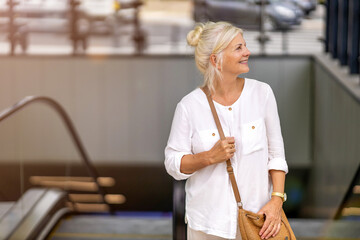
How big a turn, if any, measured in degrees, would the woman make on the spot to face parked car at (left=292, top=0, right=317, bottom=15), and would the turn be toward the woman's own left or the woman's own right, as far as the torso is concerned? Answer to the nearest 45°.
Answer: approximately 180°

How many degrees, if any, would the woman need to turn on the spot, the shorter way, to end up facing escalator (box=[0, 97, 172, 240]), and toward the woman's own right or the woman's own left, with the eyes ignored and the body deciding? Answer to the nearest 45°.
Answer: approximately 135° to the woman's own right

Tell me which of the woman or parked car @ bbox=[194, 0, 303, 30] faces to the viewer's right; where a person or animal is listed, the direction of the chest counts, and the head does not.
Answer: the parked car

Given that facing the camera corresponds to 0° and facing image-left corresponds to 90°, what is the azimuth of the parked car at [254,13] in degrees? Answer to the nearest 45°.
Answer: approximately 270°

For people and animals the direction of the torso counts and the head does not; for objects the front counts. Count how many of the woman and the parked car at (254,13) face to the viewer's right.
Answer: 1

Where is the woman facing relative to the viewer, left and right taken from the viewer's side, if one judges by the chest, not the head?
facing the viewer

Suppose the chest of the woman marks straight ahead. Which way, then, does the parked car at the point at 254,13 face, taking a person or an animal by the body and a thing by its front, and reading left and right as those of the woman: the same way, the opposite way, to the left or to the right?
to the left

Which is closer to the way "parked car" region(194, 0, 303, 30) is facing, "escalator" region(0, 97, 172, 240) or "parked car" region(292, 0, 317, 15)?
the parked car

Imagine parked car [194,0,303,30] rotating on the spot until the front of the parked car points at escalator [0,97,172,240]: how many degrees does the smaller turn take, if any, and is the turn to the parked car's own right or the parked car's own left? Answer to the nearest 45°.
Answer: approximately 90° to the parked car's own right

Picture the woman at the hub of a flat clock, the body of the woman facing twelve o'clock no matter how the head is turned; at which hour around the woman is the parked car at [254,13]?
The parked car is roughly at 6 o'clock from the woman.

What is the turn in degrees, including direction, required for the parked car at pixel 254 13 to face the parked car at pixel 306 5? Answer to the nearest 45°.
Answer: approximately 45° to its left

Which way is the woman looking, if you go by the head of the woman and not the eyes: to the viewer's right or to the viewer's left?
to the viewer's right

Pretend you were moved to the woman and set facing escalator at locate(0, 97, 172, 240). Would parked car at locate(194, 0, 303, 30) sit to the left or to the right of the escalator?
right
